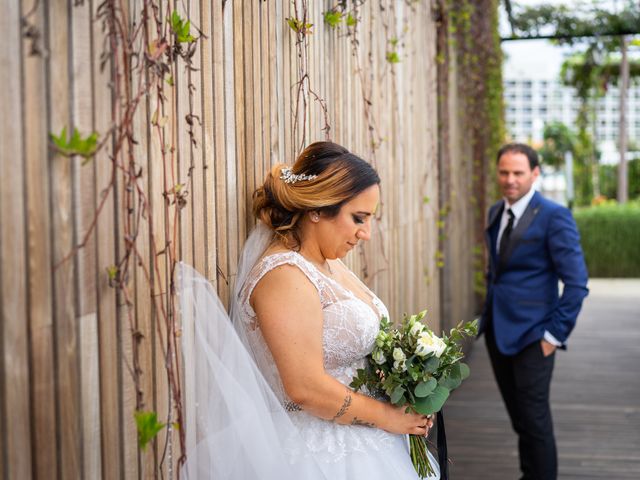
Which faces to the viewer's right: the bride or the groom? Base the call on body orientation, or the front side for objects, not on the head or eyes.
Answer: the bride

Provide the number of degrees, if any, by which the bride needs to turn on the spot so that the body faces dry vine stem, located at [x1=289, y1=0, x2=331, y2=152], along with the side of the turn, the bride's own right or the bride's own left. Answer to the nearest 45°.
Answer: approximately 90° to the bride's own left

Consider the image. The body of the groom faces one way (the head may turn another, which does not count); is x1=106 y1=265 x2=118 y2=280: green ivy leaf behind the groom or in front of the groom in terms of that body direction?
in front

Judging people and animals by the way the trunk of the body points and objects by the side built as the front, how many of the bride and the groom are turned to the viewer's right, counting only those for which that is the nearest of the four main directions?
1

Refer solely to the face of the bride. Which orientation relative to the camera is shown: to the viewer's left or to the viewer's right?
to the viewer's right

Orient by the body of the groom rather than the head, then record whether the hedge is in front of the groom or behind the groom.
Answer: behind

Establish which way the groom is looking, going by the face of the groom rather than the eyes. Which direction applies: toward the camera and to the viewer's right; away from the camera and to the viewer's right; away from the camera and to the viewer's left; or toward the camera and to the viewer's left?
toward the camera and to the viewer's left

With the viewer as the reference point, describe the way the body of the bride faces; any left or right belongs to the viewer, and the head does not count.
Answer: facing to the right of the viewer

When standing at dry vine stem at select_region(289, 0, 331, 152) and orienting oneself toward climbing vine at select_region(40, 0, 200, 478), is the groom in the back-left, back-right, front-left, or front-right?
back-left

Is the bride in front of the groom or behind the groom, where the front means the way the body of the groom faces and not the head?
in front
